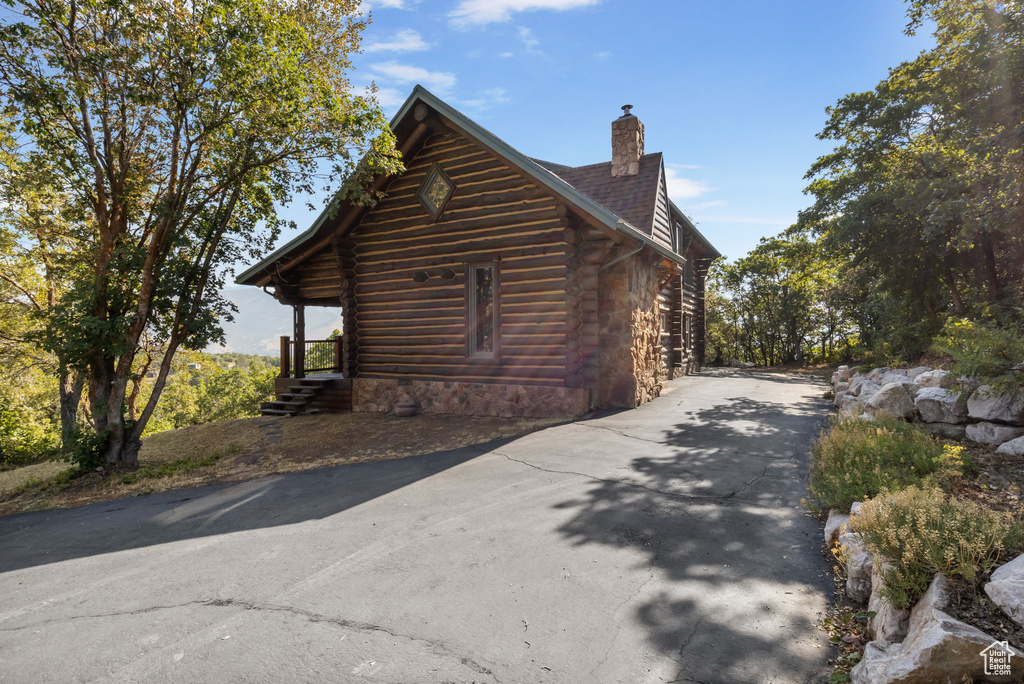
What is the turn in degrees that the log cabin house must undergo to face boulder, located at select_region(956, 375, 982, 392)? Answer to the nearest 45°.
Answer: approximately 135° to its left

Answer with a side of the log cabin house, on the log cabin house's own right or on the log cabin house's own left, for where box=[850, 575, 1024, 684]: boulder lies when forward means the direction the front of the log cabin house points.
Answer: on the log cabin house's own left

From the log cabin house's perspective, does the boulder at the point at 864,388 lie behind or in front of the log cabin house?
behind

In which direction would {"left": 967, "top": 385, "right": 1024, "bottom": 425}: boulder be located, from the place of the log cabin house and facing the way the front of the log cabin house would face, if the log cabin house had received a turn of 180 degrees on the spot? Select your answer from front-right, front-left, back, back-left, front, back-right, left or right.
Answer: front-right

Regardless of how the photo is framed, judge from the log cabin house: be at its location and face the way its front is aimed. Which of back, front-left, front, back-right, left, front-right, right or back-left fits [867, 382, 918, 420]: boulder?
back-left

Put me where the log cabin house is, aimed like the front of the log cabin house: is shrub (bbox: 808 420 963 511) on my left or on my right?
on my left

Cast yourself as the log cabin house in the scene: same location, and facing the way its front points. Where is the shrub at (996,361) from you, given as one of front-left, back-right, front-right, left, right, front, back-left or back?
back-left

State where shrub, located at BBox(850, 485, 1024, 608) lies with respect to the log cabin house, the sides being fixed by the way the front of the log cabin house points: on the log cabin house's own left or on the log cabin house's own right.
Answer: on the log cabin house's own left

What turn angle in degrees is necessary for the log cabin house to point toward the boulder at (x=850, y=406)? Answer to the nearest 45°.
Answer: approximately 135° to its left

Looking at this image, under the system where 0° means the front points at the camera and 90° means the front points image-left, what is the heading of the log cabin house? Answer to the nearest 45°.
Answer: approximately 90°

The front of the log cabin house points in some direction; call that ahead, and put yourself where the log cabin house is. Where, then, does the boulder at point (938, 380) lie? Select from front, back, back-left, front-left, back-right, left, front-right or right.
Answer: back-left
